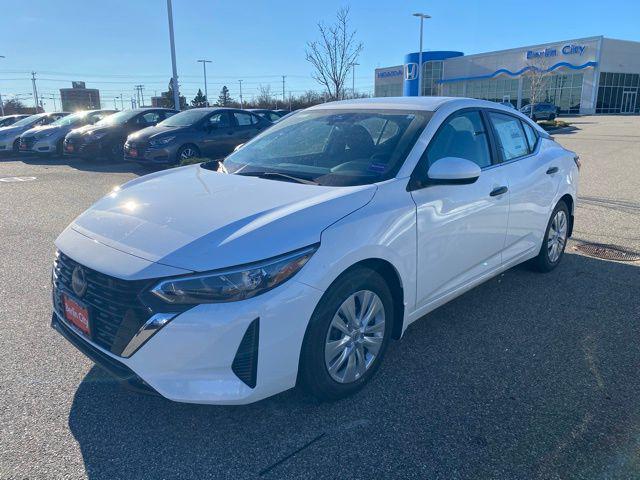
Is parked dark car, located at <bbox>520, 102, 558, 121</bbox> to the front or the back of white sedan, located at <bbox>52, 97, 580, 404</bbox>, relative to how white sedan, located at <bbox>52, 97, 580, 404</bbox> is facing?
to the back

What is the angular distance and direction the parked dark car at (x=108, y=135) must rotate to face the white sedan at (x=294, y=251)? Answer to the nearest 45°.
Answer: approximately 45° to its left

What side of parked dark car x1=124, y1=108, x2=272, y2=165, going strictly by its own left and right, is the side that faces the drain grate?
left

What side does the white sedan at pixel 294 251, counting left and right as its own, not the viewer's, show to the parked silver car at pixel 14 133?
right

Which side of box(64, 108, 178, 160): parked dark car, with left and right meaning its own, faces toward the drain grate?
left

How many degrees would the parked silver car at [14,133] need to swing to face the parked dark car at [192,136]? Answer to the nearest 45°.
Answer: approximately 90° to its left

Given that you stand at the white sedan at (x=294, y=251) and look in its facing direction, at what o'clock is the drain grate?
The drain grate is roughly at 6 o'clock from the white sedan.

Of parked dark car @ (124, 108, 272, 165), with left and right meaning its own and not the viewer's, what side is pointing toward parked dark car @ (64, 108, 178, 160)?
right

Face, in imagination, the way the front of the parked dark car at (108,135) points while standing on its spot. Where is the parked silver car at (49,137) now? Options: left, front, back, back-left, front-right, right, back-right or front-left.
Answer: right

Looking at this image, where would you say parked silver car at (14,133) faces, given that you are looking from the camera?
facing the viewer and to the left of the viewer

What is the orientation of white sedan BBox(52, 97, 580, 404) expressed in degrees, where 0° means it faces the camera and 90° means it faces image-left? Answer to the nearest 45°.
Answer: approximately 45°
